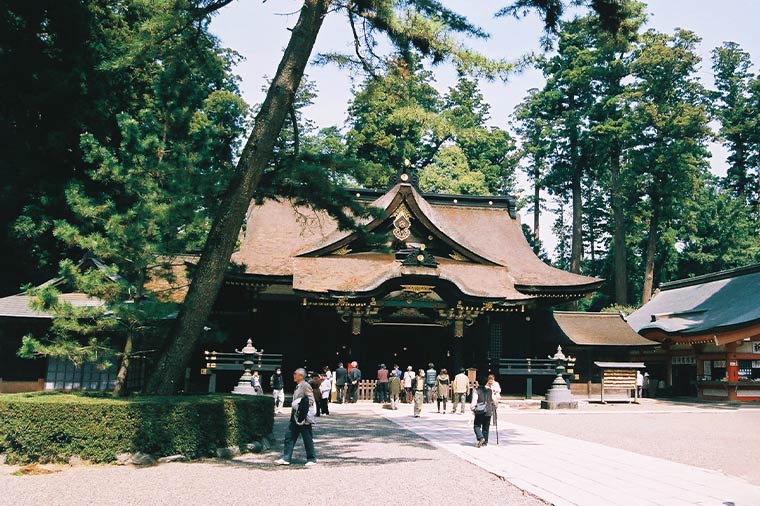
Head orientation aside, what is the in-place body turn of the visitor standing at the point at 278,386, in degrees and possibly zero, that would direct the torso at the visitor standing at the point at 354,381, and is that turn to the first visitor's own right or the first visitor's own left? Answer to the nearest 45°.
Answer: approximately 135° to the first visitor's own left

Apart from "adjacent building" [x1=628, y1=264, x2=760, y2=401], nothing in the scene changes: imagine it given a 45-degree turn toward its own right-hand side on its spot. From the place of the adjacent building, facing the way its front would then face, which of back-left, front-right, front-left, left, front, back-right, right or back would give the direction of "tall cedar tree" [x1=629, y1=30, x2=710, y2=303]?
right

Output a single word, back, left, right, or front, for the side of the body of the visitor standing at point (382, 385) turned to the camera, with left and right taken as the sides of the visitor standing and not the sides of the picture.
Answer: back

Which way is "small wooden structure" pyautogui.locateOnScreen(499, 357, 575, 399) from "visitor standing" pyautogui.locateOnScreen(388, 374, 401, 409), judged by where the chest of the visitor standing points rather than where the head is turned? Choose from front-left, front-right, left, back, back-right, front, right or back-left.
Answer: front-right

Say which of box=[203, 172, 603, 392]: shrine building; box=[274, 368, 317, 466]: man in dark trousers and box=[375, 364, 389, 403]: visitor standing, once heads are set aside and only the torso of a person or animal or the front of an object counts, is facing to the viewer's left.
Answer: the man in dark trousers

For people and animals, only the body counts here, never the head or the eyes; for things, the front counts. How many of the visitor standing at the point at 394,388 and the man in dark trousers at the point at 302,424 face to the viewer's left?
1

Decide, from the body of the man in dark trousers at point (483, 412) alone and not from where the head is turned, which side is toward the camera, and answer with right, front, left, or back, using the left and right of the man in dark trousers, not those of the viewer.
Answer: back

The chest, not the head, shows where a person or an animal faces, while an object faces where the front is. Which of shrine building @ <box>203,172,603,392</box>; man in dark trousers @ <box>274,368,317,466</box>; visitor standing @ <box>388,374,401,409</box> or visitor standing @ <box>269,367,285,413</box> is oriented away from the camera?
visitor standing @ <box>388,374,401,409</box>

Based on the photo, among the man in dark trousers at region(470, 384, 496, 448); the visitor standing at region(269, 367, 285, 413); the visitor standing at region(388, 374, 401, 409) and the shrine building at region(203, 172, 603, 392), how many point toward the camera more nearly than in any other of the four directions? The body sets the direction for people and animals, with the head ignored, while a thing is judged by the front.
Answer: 2

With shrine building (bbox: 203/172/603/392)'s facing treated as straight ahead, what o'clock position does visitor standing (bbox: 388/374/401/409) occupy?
The visitor standing is roughly at 12 o'clock from the shrine building.

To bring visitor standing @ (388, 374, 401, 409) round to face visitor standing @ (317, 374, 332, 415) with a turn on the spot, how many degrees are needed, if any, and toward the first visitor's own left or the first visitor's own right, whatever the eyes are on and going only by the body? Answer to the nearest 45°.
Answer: approximately 135° to the first visitor's own left

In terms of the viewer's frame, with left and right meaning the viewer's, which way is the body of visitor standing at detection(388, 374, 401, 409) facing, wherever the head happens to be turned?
facing away from the viewer

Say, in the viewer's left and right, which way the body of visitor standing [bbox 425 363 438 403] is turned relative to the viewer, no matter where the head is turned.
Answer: facing away from the viewer
